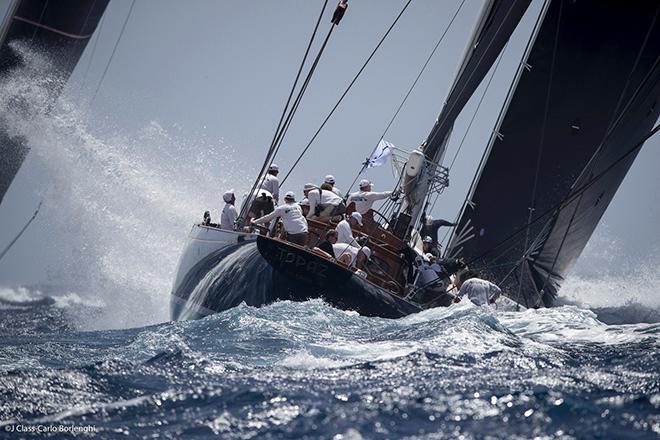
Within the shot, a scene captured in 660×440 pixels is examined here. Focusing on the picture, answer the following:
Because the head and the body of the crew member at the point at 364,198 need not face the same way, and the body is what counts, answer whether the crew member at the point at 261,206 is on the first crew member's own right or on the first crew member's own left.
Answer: on the first crew member's own left

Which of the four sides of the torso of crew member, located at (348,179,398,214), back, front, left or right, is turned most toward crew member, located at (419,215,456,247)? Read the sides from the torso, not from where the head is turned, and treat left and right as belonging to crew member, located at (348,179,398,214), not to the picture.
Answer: front

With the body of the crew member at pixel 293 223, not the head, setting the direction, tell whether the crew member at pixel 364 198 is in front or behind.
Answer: in front

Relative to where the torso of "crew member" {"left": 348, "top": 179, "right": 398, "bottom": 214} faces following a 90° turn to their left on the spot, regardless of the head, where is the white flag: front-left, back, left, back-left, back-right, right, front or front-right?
front-right

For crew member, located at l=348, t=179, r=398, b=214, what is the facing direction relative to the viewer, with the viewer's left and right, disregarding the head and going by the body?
facing away from the viewer and to the right of the viewer
